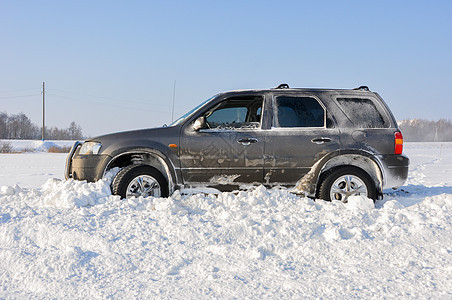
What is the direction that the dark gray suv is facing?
to the viewer's left
